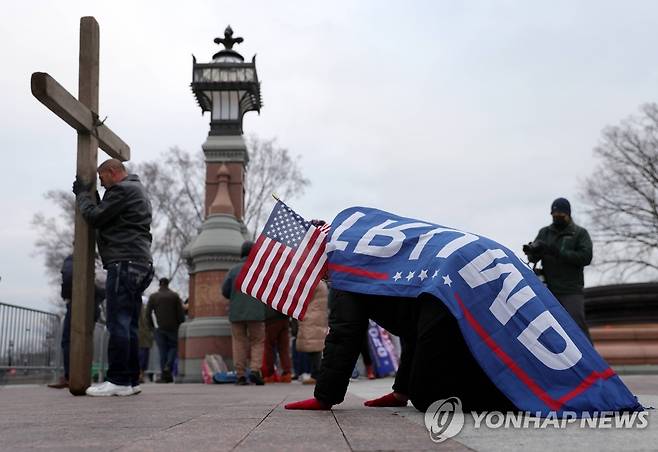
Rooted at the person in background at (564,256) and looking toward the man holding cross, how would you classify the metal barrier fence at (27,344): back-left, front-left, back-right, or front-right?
front-right

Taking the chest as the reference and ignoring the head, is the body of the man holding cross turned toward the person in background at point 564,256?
no

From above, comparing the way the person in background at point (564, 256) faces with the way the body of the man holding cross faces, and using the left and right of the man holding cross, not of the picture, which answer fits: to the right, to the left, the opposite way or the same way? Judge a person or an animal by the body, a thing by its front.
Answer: to the left

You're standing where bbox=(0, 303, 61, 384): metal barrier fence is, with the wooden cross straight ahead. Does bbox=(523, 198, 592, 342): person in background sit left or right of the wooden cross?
left

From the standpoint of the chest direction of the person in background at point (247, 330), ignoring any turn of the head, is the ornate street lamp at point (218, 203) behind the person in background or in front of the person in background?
in front

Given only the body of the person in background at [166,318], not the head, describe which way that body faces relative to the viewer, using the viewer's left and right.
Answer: facing away from the viewer

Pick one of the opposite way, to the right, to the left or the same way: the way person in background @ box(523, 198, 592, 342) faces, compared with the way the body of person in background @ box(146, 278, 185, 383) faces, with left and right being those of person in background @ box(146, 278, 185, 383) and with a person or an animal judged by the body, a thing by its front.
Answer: the opposite way

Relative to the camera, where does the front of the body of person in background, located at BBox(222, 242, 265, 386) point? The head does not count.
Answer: away from the camera

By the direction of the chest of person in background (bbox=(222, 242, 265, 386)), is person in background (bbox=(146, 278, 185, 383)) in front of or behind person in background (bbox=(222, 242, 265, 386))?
in front

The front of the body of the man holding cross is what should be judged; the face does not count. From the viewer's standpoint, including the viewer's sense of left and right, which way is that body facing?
facing to the left of the viewer

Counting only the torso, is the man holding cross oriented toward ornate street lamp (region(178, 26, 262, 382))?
no

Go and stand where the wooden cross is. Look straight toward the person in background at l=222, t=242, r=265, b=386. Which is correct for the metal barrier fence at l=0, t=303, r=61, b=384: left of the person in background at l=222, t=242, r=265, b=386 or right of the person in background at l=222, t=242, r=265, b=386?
left

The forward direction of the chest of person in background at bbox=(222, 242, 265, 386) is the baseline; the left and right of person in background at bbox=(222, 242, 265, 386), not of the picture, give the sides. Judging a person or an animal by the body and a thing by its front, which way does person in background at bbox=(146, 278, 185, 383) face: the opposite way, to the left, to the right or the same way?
the same way

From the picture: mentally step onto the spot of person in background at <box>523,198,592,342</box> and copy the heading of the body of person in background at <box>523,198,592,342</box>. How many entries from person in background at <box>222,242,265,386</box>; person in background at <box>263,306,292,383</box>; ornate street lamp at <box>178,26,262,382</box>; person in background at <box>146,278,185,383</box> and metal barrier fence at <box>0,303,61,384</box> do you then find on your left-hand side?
0
